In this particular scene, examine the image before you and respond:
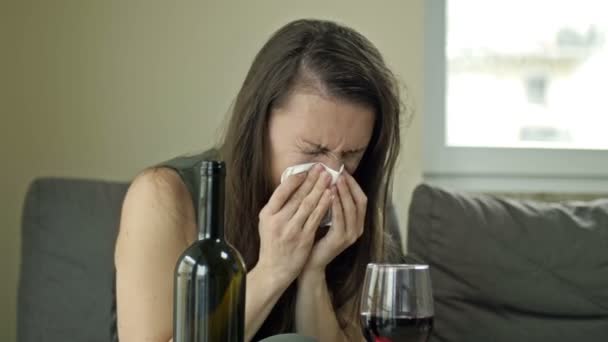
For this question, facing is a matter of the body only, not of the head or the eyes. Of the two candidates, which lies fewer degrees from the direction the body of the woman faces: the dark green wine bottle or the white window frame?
the dark green wine bottle

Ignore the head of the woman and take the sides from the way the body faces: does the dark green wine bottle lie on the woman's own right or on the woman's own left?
on the woman's own right

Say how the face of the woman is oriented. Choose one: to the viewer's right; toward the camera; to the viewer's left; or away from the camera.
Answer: toward the camera

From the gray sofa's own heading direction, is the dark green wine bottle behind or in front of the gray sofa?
in front

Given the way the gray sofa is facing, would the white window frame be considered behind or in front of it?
behind

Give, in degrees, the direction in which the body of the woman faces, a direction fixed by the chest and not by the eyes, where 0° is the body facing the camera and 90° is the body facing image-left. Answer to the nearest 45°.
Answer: approximately 315°

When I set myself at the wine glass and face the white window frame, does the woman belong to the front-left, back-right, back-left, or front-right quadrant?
front-left

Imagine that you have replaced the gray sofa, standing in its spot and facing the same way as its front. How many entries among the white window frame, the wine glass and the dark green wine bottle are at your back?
1

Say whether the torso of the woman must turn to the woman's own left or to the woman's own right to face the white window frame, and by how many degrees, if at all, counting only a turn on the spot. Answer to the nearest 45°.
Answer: approximately 90° to the woman's own left

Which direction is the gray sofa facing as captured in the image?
toward the camera
